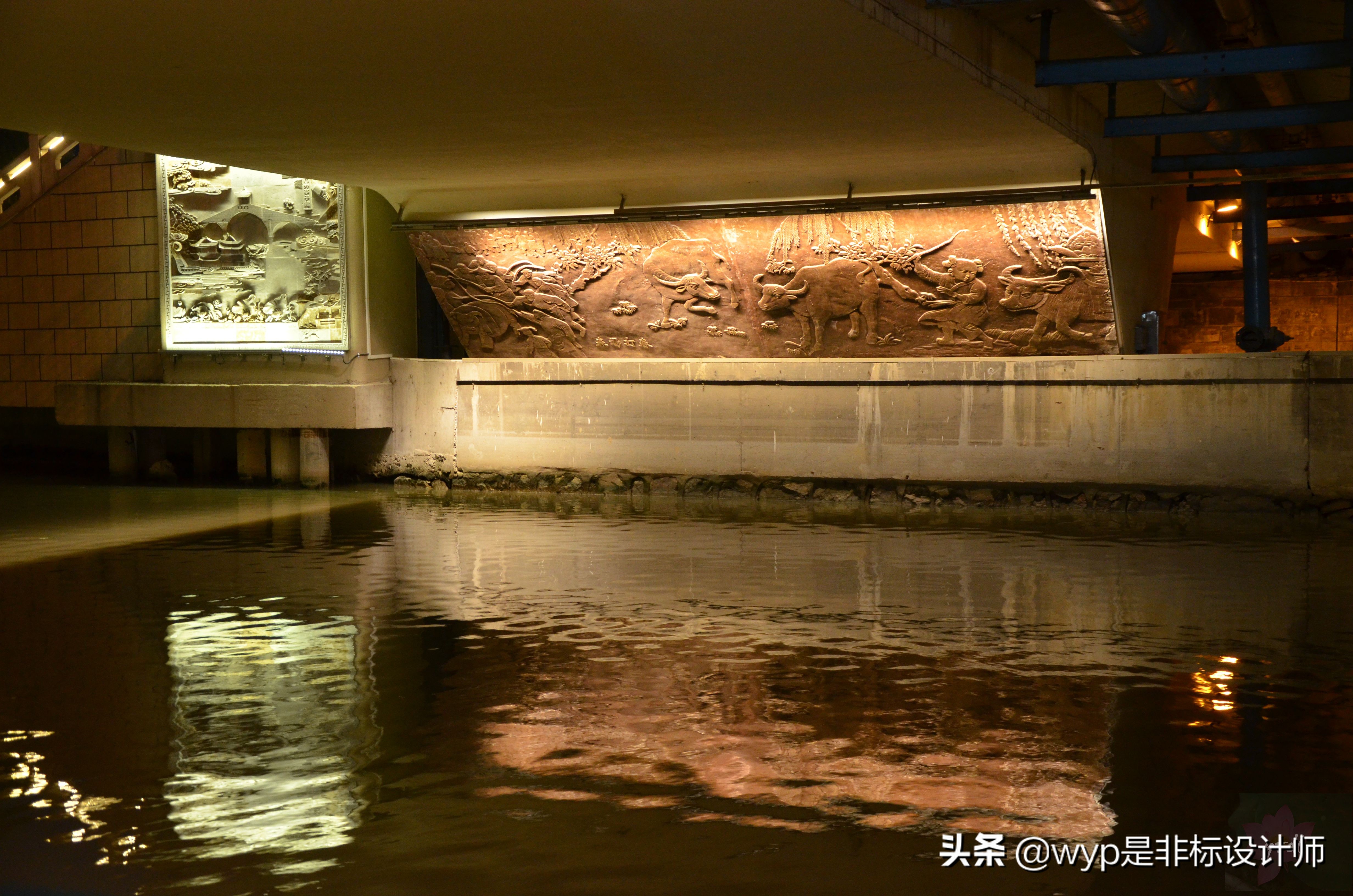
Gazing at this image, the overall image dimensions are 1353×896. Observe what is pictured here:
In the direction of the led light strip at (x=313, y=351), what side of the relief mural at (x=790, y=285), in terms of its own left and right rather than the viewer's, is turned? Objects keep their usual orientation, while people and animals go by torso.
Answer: right

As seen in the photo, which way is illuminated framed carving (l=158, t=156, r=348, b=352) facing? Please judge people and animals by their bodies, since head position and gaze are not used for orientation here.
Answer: toward the camera

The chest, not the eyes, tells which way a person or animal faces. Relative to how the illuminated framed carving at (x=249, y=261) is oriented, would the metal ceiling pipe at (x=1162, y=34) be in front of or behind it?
in front

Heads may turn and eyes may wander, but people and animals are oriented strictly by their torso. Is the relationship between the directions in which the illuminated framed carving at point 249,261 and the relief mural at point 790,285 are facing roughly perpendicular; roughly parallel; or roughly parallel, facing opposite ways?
roughly parallel

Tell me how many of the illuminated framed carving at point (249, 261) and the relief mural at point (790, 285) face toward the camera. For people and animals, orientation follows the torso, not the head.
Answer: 2

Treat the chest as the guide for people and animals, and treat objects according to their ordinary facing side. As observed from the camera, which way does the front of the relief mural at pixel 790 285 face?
facing the viewer

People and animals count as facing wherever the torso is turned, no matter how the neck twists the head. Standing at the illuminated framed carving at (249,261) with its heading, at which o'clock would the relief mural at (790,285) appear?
The relief mural is roughly at 10 o'clock from the illuminated framed carving.
